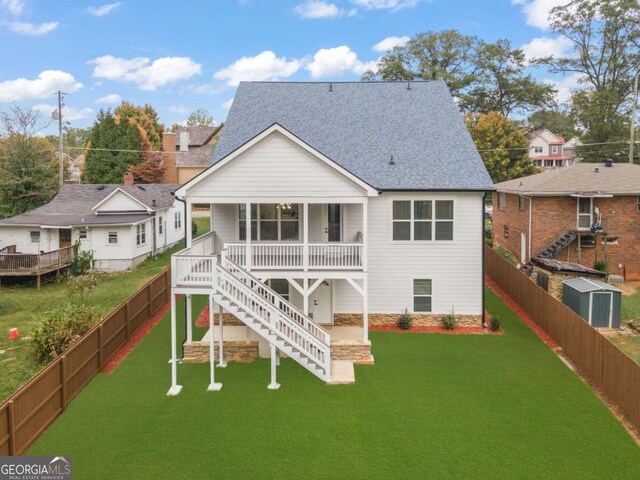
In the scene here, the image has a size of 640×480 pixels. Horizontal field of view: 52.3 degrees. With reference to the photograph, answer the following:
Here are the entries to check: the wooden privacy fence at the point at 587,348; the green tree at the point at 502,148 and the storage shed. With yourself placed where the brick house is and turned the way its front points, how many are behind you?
2

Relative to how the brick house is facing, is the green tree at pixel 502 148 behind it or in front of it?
in front

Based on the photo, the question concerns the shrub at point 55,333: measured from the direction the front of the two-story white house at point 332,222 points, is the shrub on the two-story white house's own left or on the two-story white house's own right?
on the two-story white house's own left

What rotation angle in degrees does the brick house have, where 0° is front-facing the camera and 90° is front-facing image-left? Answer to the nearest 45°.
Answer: approximately 180°

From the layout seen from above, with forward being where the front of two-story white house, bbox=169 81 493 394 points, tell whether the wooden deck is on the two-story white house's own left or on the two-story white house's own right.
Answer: on the two-story white house's own left

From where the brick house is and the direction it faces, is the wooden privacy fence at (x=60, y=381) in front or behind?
behind

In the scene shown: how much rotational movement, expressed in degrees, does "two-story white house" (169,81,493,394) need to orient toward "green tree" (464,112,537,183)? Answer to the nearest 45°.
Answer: approximately 45° to its right

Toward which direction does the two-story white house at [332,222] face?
away from the camera

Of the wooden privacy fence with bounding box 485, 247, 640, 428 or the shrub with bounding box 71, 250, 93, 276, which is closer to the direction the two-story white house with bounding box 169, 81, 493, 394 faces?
the shrub

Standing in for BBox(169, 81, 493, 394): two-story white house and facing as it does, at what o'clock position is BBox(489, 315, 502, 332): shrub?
The shrub is roughly at 3 o'clock from the two-story white house.

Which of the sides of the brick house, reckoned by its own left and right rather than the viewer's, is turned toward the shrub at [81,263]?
left

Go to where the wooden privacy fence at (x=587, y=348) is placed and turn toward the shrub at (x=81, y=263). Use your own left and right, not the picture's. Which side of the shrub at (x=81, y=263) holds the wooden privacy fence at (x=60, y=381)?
left

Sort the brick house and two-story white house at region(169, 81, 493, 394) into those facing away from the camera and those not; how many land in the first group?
2
